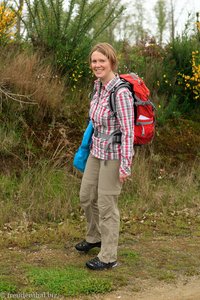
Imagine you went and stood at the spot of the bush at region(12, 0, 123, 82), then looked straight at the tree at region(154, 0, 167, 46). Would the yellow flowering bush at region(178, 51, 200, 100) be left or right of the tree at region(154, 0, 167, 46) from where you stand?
right

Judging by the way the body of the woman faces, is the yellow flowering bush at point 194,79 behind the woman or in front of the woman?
behind

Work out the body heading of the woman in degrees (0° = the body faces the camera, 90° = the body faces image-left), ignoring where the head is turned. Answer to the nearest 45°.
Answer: approximately 45°

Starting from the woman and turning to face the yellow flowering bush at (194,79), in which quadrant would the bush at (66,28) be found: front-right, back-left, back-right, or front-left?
front-left

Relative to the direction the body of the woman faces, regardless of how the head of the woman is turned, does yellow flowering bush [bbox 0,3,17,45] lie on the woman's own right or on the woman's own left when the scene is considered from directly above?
on the woman's own right

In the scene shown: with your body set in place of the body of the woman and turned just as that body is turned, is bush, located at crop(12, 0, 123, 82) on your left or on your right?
on your right

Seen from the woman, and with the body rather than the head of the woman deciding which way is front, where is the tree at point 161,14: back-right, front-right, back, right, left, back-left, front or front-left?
back-right

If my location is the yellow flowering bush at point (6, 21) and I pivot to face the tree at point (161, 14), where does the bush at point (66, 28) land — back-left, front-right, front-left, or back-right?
front-right

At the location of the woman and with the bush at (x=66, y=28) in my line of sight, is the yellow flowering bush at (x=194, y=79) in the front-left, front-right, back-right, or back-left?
front-right
